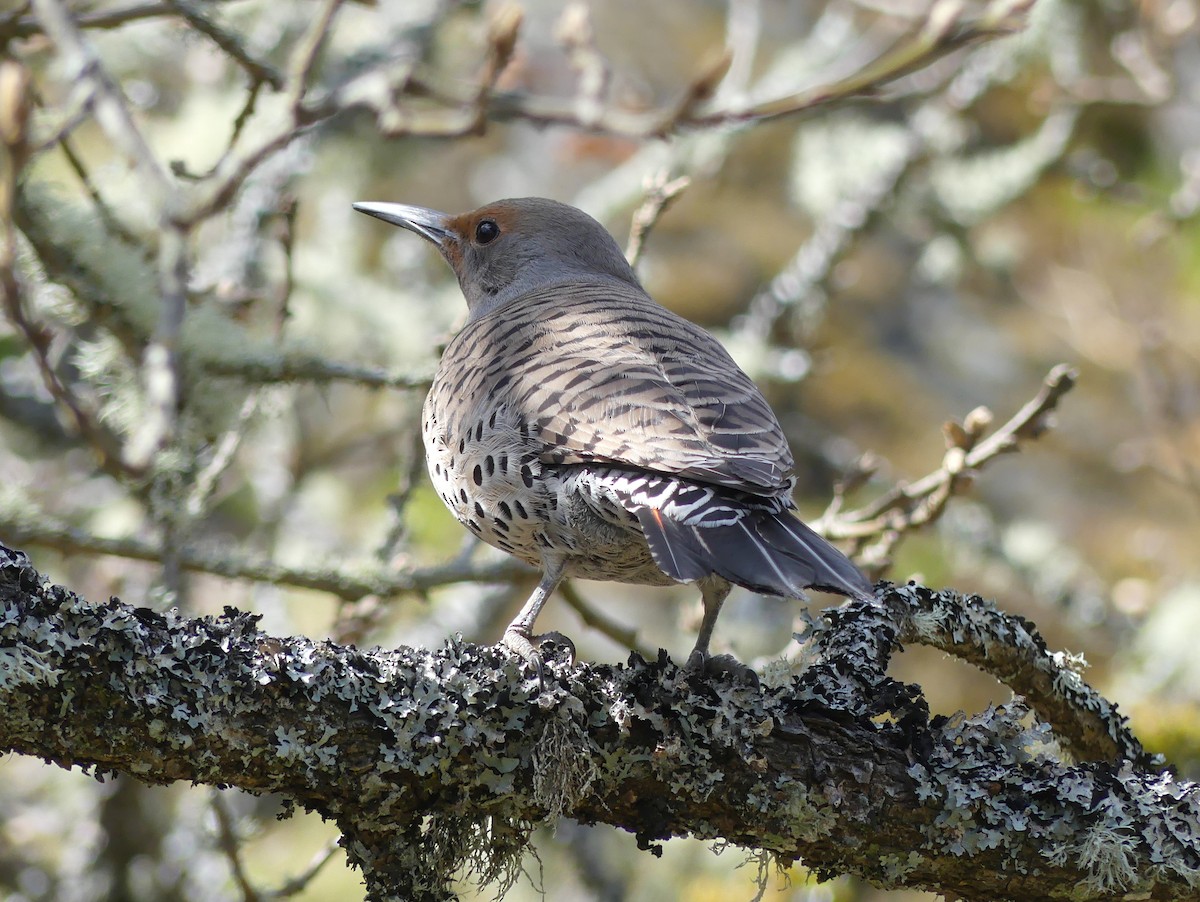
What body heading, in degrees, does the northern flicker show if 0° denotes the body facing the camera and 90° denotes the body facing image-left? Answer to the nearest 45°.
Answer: approximately 135°

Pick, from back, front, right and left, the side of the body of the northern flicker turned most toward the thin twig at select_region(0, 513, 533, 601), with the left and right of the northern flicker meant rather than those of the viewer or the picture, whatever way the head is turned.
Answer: front
